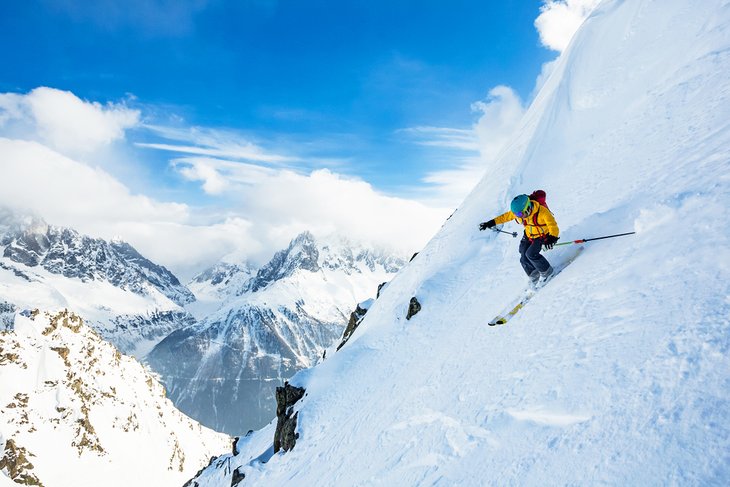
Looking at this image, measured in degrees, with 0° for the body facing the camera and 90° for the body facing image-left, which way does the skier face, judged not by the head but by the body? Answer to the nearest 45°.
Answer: approximately 45°

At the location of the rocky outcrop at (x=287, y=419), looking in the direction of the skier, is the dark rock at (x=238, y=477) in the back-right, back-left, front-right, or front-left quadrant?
back-right

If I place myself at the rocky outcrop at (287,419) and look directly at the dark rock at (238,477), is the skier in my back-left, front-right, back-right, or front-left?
back-left
